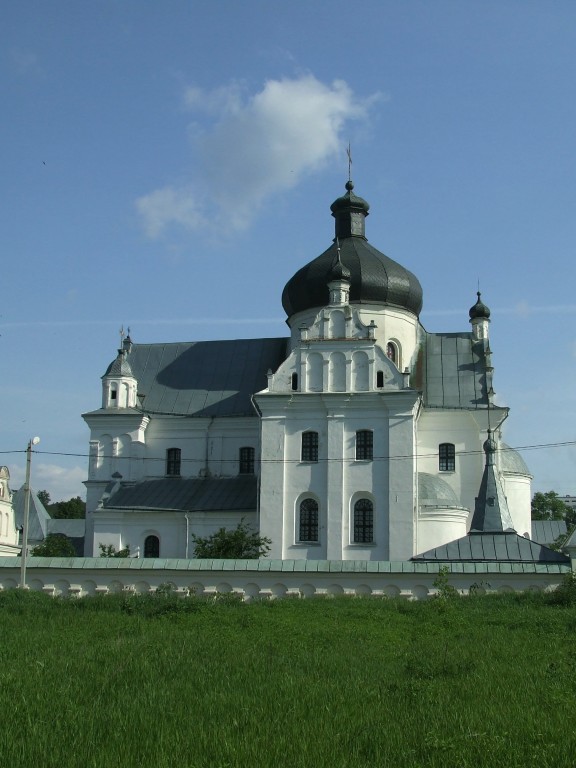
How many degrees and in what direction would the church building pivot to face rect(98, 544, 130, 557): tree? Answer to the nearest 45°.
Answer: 0° — it already faces it

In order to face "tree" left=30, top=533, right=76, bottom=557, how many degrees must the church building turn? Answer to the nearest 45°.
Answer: approximately 45° to its right

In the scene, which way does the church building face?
to the viewer's left
